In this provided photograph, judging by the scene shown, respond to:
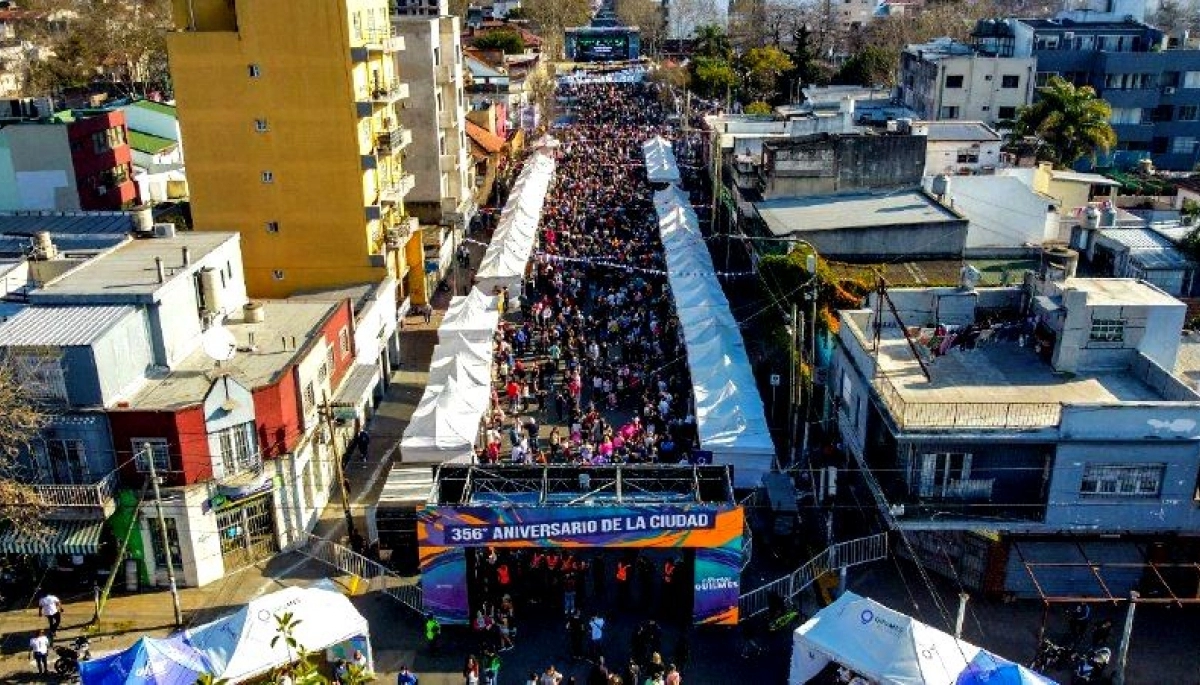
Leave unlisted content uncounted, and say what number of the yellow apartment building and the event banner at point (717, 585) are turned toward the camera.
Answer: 1

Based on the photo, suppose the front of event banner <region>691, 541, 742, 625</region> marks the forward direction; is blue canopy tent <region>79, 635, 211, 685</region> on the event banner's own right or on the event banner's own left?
on the event banner's own right

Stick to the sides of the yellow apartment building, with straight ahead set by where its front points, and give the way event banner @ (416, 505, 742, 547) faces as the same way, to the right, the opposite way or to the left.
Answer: to the right

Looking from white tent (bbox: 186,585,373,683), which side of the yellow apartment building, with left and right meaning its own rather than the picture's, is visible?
right

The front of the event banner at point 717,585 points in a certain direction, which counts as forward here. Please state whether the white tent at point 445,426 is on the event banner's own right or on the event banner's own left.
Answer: on the event banner's own right

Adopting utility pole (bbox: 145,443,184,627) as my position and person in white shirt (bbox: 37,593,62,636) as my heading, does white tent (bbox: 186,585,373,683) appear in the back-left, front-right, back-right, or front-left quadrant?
back-left

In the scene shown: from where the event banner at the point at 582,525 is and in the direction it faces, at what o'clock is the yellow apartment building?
The yellow apartment building is roughly at 5 o'clock from the event banner.

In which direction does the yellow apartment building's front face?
to the viewer's right

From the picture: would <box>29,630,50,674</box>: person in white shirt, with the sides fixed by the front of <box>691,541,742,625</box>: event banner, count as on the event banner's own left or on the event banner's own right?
on the event banner's own right

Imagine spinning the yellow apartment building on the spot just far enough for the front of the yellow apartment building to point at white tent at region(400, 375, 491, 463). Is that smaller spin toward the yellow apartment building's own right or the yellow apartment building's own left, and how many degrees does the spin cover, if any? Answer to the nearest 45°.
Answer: approximately 90° to the yellow apartment building's own right

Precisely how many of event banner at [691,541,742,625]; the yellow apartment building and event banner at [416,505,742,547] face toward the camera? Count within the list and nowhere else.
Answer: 2

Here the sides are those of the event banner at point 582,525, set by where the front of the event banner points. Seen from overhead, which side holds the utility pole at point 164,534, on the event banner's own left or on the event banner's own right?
on the event banner's own right

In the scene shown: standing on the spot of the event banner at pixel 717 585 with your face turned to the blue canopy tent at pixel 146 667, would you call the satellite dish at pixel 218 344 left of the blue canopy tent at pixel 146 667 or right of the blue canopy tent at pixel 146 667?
right

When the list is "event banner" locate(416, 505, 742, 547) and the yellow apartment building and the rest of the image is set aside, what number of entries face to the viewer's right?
1
